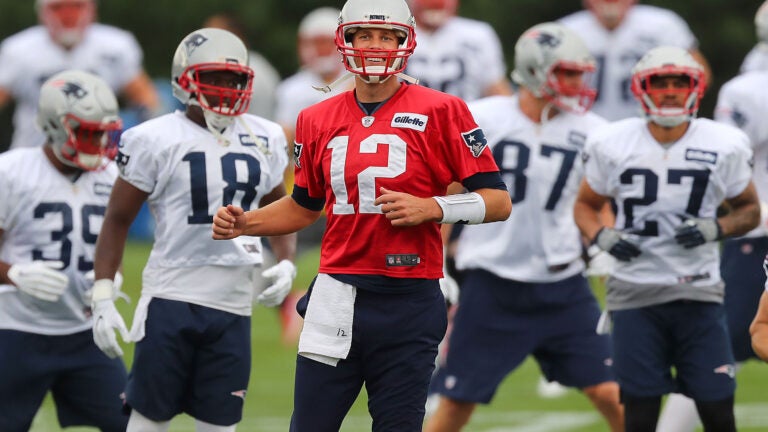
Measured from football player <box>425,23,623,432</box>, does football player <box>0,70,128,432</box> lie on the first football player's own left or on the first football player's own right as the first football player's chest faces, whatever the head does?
on the first football player's own right

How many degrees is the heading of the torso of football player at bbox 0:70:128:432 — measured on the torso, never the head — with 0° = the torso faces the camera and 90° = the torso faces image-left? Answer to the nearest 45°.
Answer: approximately 315°

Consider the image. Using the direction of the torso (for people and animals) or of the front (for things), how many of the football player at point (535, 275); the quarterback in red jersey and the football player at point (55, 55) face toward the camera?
3

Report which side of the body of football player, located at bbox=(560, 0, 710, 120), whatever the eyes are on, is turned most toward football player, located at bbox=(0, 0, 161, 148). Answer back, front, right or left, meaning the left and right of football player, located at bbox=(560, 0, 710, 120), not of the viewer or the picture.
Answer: right

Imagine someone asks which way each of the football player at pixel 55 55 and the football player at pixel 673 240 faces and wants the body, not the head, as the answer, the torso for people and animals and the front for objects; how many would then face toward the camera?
2

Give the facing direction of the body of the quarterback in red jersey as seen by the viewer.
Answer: toward the camera

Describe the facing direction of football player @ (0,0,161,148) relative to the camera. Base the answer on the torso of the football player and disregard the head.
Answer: toward the camera

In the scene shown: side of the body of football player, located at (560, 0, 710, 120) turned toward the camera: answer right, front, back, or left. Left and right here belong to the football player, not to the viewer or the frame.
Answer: front

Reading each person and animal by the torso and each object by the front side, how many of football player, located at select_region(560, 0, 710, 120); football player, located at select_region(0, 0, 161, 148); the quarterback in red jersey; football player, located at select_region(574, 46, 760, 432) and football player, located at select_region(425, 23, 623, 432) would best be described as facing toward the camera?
5

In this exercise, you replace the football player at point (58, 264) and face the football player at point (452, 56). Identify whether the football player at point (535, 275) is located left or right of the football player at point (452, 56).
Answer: right

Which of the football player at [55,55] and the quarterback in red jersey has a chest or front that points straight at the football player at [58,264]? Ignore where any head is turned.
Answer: the football player at [55,55]

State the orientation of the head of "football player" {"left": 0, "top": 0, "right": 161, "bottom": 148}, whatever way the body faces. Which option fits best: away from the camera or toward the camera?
toward the camera

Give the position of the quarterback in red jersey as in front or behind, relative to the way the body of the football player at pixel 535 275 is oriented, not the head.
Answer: in front

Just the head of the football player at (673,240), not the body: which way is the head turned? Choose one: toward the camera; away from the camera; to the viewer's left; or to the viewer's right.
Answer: toward the camera

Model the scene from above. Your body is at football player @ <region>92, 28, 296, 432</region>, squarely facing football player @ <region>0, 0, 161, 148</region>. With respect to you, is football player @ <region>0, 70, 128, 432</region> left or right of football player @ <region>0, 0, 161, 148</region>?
left
